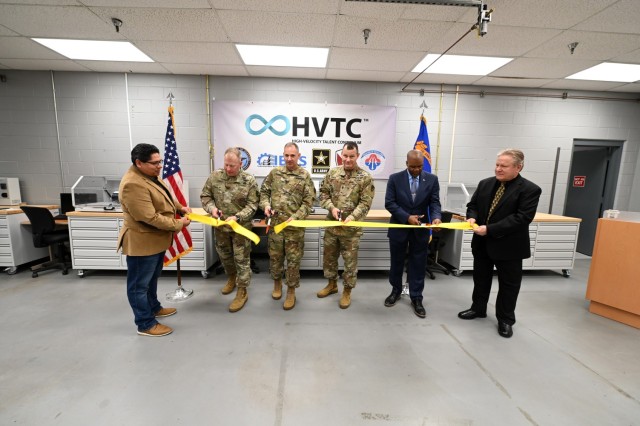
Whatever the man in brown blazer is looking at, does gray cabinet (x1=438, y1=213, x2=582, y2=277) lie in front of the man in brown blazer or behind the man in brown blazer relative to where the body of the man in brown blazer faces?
in front

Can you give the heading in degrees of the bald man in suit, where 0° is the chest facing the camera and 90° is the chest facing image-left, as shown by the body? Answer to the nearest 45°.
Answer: approximately 0°

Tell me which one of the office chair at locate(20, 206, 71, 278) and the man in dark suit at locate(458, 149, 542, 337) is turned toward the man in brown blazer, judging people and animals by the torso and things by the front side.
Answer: the man in dark suit

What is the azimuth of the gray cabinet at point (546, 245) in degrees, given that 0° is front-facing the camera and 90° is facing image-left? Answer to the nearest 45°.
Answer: approximately 0°

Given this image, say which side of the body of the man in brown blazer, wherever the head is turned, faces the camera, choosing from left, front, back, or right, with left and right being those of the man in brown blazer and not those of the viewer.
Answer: right

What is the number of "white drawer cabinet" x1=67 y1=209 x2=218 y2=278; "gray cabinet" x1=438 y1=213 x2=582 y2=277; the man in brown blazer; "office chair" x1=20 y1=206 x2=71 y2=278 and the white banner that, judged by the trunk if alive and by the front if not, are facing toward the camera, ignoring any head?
3

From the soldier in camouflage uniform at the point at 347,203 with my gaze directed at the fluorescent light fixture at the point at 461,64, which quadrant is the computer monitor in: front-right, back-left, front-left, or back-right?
back-left

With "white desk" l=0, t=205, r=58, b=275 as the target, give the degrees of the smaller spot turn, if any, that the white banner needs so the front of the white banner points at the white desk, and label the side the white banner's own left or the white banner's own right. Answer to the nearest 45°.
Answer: approximately 90° to the white banner's own right

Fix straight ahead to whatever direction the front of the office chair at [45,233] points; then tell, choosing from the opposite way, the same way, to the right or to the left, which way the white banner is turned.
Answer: the opposite way

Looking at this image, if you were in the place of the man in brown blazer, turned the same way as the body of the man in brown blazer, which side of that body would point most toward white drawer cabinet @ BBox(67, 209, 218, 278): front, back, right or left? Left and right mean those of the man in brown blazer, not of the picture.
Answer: left

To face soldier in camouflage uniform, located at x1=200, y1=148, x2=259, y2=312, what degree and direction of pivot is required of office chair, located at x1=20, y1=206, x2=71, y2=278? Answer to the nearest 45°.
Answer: approximately 90° to its right

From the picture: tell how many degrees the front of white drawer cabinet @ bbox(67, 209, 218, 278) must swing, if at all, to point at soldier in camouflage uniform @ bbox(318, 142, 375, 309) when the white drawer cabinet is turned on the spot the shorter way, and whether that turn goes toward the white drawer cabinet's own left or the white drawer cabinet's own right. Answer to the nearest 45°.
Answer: approximately 45° to the white drawer cabinet's own left

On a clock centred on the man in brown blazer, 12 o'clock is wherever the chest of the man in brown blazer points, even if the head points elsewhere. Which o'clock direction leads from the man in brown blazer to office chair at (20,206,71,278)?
The office chair is roughly at 8 o'clock from the man in brown blazer.
